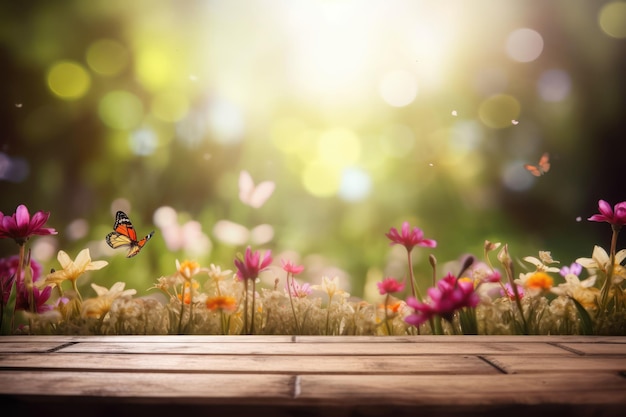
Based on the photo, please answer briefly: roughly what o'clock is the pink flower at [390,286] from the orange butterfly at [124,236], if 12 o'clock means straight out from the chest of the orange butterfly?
The pink flower is roughly at 1 o'clock from the orange butterfly.

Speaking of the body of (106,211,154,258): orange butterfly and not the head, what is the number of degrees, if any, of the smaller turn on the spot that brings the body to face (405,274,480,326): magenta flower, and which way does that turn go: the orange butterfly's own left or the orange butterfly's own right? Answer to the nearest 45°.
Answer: approximately 45° to the orange butterfly's own right

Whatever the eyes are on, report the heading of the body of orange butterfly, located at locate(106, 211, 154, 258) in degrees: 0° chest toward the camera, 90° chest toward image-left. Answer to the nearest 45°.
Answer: approximately 270°

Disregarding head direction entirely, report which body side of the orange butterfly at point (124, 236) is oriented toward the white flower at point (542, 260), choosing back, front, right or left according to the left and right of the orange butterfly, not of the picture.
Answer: front

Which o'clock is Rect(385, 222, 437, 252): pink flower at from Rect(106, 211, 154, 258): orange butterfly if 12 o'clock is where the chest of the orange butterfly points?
The pink flower is roughly at 1 o'clock from the orange butterfly.

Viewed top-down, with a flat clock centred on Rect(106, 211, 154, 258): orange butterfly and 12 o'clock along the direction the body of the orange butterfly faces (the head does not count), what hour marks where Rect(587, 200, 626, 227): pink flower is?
The pink flower is roughly at 1 o'clock from the orange butterfly.

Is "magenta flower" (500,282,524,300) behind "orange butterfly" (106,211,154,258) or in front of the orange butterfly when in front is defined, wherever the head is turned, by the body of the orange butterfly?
in front
